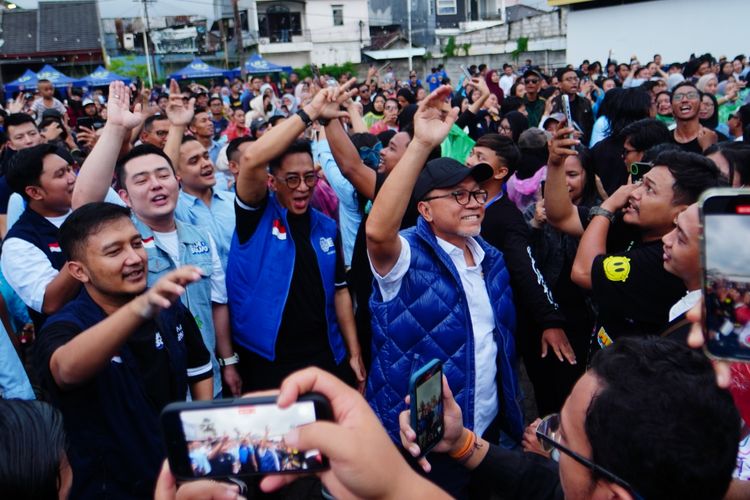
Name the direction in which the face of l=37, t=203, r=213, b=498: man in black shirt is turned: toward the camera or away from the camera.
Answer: toward the camera

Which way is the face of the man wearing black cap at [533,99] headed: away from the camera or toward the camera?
toward the camera

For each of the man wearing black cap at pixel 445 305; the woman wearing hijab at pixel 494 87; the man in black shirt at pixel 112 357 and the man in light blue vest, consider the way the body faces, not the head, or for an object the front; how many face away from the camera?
0

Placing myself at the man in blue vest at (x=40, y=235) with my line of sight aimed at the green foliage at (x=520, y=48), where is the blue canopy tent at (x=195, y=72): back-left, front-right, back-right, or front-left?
front-left

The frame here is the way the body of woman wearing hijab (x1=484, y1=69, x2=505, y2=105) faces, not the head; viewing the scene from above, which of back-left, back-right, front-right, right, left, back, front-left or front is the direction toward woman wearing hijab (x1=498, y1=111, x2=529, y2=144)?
front-right

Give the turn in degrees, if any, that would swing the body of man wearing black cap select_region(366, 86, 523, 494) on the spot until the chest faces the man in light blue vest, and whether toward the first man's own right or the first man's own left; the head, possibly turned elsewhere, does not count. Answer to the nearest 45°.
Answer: approximately 135° to the first man's own right

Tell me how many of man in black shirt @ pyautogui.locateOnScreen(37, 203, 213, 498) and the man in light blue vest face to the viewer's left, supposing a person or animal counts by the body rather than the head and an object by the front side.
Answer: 0

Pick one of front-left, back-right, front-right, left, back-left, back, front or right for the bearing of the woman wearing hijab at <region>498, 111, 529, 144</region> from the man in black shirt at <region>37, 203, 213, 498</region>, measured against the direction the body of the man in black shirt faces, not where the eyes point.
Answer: left

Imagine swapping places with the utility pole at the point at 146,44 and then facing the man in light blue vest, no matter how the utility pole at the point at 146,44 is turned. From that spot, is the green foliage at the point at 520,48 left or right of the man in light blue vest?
left

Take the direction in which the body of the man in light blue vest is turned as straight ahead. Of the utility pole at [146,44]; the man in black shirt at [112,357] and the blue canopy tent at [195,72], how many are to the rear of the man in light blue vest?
2

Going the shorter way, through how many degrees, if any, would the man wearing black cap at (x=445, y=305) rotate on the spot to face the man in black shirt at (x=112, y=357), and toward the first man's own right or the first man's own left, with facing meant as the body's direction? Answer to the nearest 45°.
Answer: approximately 90° to the first man's own right

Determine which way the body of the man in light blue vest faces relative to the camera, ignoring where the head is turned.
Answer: toward the camera

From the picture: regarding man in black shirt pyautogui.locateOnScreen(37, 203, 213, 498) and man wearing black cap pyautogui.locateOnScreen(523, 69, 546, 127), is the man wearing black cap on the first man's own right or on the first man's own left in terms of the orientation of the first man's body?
on the first man's own left

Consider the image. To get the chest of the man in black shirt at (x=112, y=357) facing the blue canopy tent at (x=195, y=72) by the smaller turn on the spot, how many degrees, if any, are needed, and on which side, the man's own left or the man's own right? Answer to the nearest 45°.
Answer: approximately 135° to the man's own left

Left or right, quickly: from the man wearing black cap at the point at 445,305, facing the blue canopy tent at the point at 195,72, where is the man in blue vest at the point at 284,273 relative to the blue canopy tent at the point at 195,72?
left

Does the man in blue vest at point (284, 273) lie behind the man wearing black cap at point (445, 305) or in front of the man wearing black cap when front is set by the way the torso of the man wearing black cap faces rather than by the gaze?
behind

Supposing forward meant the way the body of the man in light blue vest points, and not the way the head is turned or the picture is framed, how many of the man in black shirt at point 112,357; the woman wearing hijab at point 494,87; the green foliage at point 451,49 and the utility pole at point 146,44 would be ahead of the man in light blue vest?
1

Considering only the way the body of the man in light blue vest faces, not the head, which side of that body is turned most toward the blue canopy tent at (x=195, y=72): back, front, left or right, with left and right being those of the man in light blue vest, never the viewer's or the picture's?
back

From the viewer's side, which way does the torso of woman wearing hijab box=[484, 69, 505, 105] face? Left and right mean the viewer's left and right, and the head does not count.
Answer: facing the viewer and to the right of the viewer

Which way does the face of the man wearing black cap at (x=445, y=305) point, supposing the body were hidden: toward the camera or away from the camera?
toward the camera
